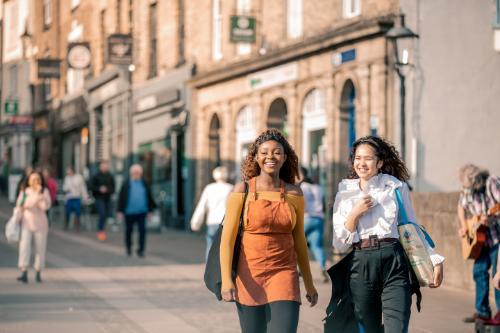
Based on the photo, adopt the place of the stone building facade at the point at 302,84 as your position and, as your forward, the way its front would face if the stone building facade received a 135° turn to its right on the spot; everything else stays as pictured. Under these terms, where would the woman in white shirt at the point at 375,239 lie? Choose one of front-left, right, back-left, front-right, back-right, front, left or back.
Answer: back

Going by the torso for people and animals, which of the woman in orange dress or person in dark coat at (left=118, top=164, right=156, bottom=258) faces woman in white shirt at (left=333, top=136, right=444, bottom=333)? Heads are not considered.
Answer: the person in dark coat

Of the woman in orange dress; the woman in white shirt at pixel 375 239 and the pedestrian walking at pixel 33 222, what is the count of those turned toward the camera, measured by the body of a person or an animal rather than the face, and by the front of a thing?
3

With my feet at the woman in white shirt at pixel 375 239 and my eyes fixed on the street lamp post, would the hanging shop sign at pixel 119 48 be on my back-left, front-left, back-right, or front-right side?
front-left

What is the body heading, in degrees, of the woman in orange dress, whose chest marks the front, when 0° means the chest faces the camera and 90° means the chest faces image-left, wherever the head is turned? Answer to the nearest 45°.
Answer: approximately 0°

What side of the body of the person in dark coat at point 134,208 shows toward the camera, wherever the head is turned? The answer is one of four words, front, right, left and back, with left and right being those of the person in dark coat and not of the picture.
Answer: front

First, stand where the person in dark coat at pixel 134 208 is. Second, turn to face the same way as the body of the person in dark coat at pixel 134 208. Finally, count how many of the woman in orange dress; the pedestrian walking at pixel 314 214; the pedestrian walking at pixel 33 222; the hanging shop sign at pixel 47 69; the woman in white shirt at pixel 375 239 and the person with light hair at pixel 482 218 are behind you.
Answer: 1

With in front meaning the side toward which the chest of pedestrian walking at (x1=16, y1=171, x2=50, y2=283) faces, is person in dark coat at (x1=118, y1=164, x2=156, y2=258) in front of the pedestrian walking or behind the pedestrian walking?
behind

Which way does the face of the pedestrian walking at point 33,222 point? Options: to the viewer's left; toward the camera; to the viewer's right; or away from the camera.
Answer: toward the camera

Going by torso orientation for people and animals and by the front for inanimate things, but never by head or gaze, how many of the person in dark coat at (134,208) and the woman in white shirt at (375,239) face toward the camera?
2

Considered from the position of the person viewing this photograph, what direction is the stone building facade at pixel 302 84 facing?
facing the viewer and to the left of the viewer

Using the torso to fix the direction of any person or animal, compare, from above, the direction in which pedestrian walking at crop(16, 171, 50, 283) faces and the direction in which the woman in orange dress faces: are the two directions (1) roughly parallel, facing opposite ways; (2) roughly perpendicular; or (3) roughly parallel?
roughly parallel

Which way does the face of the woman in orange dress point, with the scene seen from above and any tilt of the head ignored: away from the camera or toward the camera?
toward the camera

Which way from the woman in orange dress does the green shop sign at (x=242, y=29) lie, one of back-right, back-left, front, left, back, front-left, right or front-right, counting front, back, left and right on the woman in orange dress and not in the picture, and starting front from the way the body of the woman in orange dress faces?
back

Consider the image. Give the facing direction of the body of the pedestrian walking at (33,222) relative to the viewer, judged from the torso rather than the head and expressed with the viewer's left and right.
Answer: facing the viewer
